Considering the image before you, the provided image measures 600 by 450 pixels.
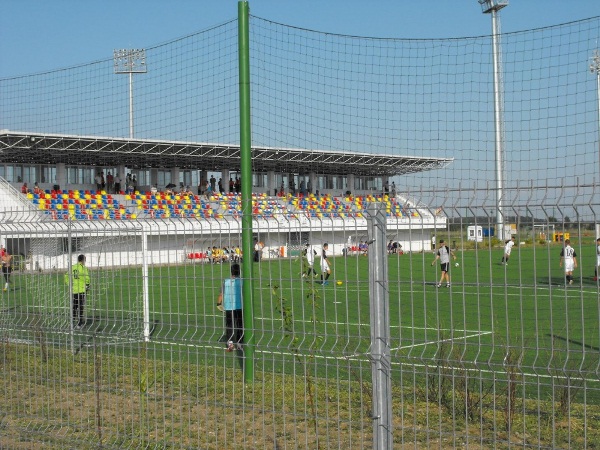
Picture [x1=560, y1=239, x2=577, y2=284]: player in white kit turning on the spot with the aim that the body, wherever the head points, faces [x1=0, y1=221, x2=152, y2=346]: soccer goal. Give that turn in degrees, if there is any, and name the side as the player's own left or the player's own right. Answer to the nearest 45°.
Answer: approximately 135° to the player's own left
